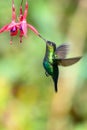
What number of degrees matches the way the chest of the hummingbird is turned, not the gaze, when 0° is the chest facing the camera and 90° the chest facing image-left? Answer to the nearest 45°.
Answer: approximately 90°
